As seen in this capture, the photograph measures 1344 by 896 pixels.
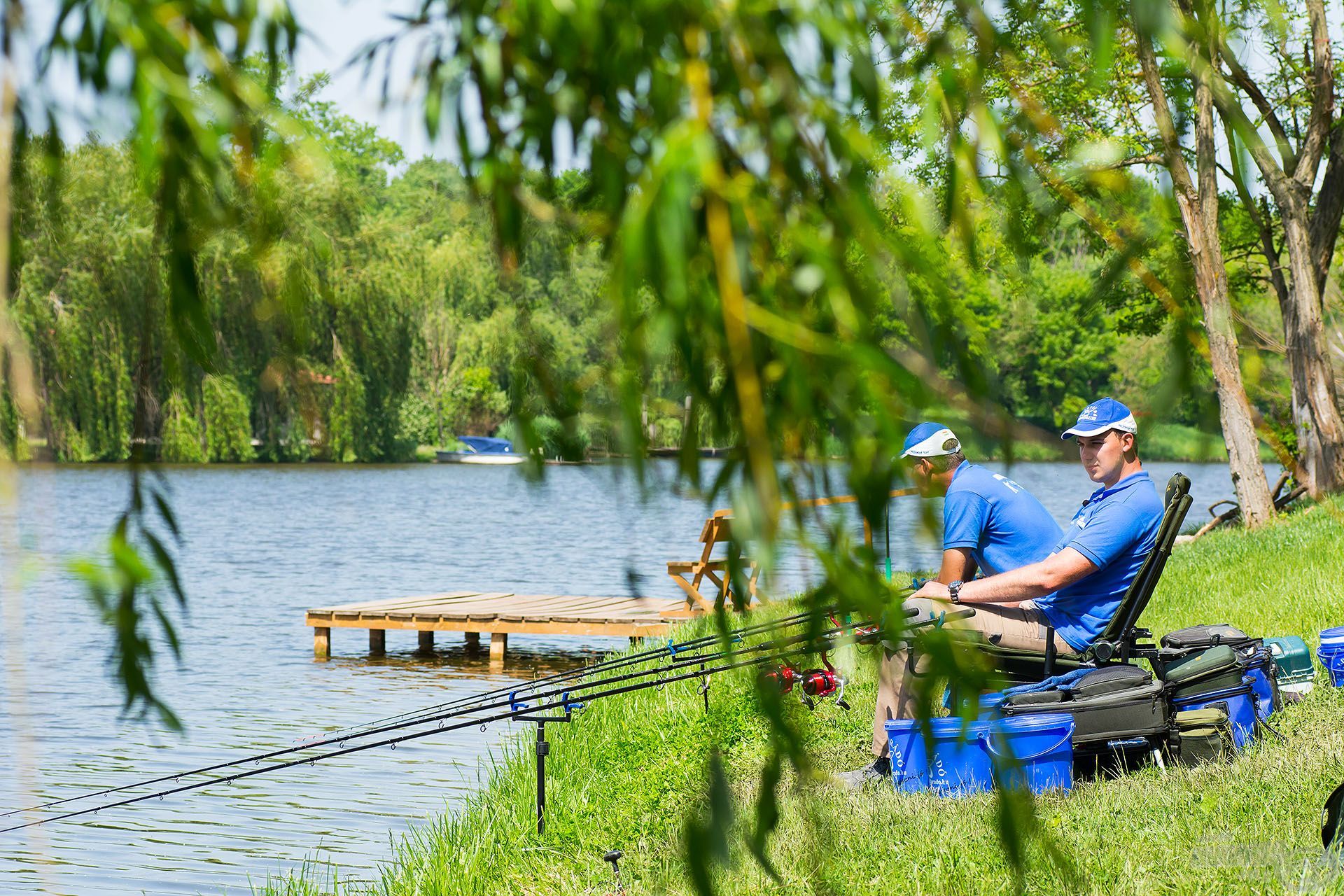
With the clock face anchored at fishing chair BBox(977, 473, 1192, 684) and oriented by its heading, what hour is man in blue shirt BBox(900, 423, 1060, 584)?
The man in blue shirt is roughly at 1 o'clock from the fishing chair.

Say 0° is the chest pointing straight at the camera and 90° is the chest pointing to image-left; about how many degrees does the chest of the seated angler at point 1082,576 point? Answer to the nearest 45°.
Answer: approximately 90°

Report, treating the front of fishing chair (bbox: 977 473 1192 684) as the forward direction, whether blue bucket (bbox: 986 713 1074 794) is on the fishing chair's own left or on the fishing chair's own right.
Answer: on the fishing chair's own left

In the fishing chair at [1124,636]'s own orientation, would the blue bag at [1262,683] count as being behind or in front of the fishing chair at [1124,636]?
behind

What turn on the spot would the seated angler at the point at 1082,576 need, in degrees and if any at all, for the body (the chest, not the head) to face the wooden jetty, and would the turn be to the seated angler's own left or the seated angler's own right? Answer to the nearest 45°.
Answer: approximately 45° to the seated angler's own right

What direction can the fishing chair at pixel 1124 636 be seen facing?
to the viewer's left

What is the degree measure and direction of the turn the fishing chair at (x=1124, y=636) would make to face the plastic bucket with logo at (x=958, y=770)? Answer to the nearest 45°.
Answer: approximately 45° to its left

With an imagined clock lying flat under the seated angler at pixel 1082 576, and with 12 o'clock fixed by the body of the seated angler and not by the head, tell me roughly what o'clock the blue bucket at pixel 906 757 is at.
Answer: The blue bucket is roughly at 11 o'clock from the seated angler.
